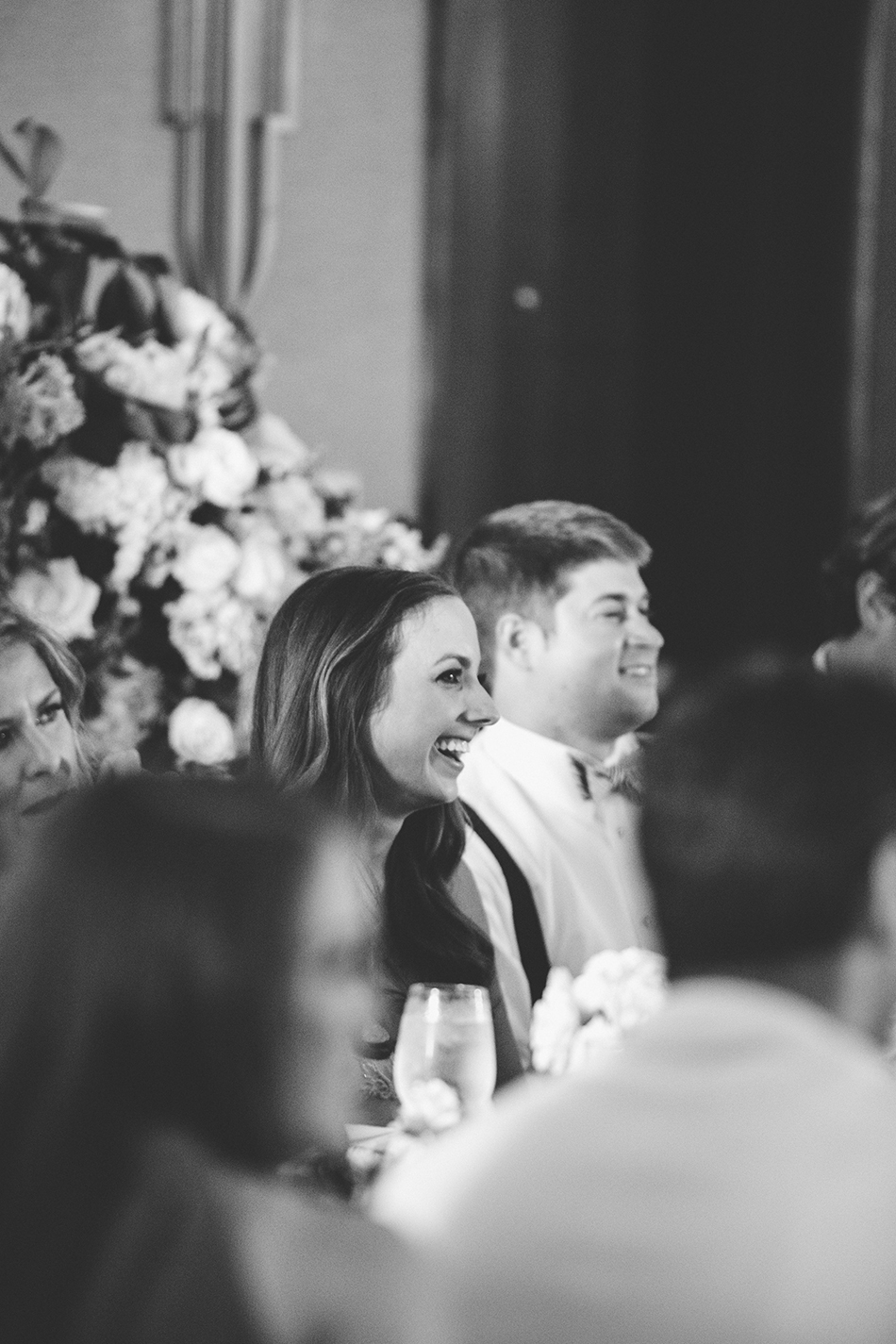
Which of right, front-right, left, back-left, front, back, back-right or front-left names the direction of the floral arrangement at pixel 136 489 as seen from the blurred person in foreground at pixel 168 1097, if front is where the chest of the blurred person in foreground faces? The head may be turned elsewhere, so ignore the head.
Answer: front-left

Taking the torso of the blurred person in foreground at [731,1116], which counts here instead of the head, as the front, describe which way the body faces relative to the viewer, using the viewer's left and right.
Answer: facing away from the viewer and to the right of the viewer

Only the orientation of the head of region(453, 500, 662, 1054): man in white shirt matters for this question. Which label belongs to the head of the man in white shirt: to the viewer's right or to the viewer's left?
to the viewer's right

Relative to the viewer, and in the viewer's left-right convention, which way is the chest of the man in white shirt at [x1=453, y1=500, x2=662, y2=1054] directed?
facing the viewer and to the right of the viewer

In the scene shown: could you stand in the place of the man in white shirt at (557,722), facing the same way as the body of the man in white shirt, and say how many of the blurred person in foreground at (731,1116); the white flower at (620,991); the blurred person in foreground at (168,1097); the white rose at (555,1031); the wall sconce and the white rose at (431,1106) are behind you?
1

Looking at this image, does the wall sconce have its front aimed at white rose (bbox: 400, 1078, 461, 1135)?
yes

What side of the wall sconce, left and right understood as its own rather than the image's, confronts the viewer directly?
front

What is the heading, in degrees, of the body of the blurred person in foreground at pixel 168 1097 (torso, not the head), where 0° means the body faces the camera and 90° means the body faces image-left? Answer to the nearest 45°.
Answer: approximately 225°

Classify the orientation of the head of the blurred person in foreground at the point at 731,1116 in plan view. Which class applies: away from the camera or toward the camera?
away from the camera

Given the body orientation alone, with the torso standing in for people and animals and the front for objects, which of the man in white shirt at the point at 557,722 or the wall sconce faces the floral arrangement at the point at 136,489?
the wall sconce

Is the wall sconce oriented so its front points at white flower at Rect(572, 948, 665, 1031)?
yes

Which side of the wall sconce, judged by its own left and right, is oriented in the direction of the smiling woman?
front

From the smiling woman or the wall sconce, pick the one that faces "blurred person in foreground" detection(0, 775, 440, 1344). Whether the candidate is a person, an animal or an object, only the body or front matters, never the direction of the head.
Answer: the wall sconce
